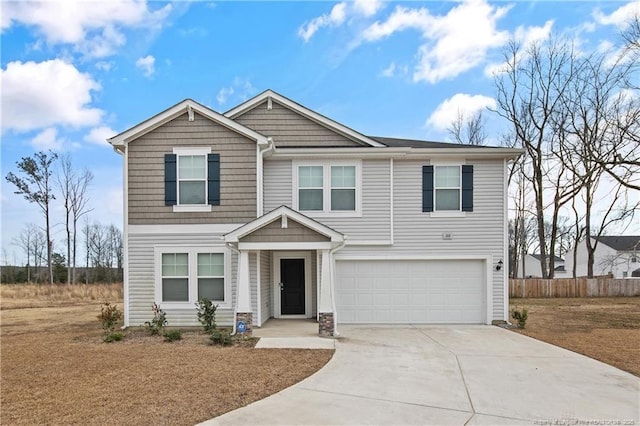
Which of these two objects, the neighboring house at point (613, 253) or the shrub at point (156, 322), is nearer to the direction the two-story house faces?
the shrub

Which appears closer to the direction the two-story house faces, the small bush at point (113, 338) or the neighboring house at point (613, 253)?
the small bush
